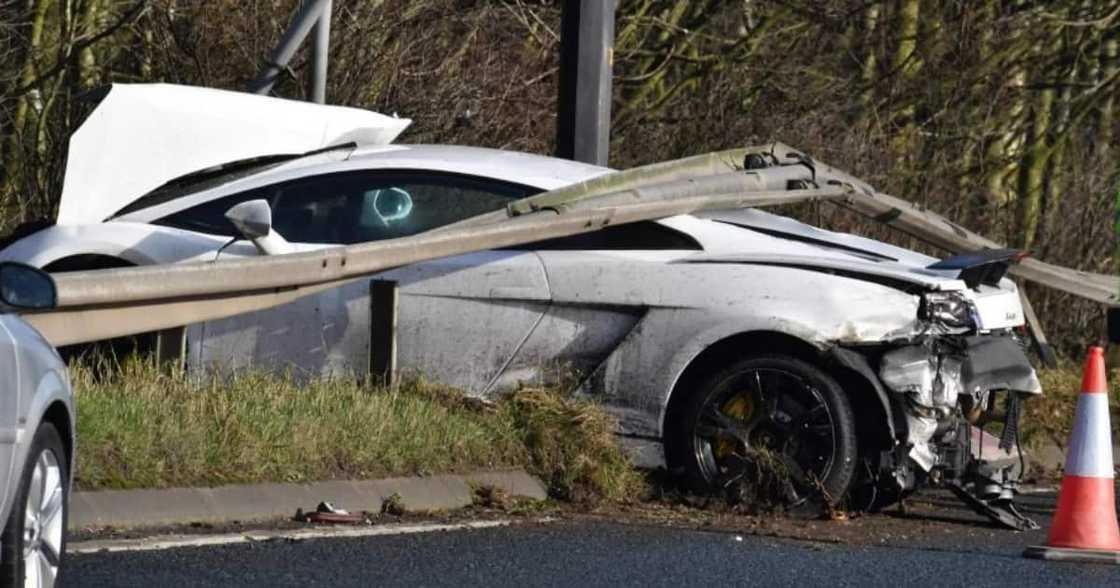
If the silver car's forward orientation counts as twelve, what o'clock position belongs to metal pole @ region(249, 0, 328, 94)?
The metal pole is roughly at 11 o'clock from the silver car.

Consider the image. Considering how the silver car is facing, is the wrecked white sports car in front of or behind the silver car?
in front

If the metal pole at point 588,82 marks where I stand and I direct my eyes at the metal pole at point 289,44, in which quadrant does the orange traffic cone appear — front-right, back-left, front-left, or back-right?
back-left

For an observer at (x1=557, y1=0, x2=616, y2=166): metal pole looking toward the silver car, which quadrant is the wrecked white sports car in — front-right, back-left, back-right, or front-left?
front-left

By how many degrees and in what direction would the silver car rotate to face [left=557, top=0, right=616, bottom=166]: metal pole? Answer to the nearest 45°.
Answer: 0° — it already faces it
